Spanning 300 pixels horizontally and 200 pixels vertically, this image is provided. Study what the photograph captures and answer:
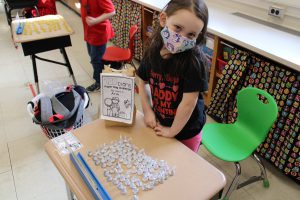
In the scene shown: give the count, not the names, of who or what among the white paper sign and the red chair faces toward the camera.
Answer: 1

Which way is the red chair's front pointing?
to the viewer's left

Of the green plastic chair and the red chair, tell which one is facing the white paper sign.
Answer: the green plastic chair

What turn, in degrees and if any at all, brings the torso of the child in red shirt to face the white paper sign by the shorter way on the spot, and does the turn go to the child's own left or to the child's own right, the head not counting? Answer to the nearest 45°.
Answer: approximately 45° to the child's own left

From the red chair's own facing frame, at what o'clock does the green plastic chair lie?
The green plastic chair is roughly at 8 o'clock from the red chair.

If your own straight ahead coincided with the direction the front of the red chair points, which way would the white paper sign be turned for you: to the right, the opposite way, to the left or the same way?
to the left
